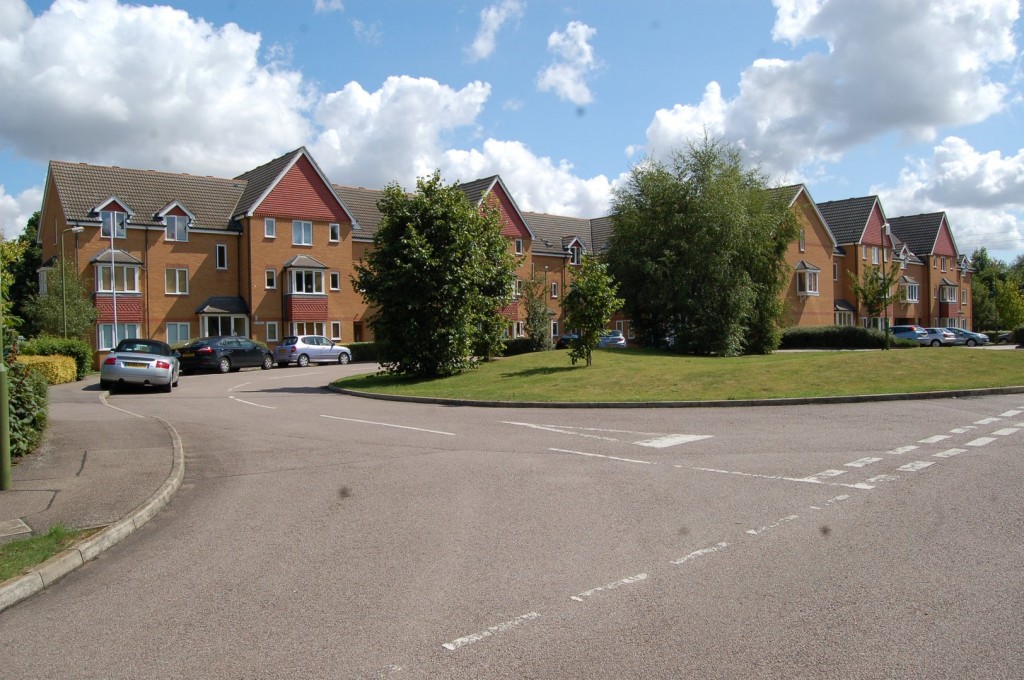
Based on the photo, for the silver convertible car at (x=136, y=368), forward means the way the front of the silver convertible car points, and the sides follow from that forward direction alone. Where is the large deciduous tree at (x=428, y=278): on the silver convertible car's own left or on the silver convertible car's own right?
on the silver convertible car's own right

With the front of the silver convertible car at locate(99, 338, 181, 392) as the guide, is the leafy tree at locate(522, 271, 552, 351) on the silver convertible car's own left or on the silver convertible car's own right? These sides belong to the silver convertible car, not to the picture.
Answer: on the silver convertible car's own right

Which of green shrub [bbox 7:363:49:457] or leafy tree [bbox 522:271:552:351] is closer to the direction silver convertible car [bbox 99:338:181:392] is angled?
the leafy tree

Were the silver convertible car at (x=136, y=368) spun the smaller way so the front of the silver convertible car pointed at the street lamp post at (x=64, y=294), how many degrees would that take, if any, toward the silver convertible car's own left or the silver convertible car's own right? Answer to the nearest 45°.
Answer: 0° — it already faces it

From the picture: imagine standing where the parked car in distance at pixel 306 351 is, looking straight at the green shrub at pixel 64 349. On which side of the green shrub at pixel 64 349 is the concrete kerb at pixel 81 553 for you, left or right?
left

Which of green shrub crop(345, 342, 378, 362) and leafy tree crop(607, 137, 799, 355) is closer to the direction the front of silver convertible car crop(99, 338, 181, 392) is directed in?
the green shrub

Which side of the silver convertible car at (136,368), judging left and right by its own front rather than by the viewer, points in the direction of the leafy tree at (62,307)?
front

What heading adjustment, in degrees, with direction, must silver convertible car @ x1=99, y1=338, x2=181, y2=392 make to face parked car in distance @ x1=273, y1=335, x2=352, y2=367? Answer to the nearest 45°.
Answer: approximately 45° to its right

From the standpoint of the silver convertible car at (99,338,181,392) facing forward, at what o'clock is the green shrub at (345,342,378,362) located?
The green shrub is roughly at 1 o'clock from the silver convertible car.

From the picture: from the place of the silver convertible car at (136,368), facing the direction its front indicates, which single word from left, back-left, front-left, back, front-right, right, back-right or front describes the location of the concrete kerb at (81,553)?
back

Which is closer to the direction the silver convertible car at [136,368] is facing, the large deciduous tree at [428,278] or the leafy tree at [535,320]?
the leafy tree

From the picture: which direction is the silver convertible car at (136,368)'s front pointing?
away from the camera
